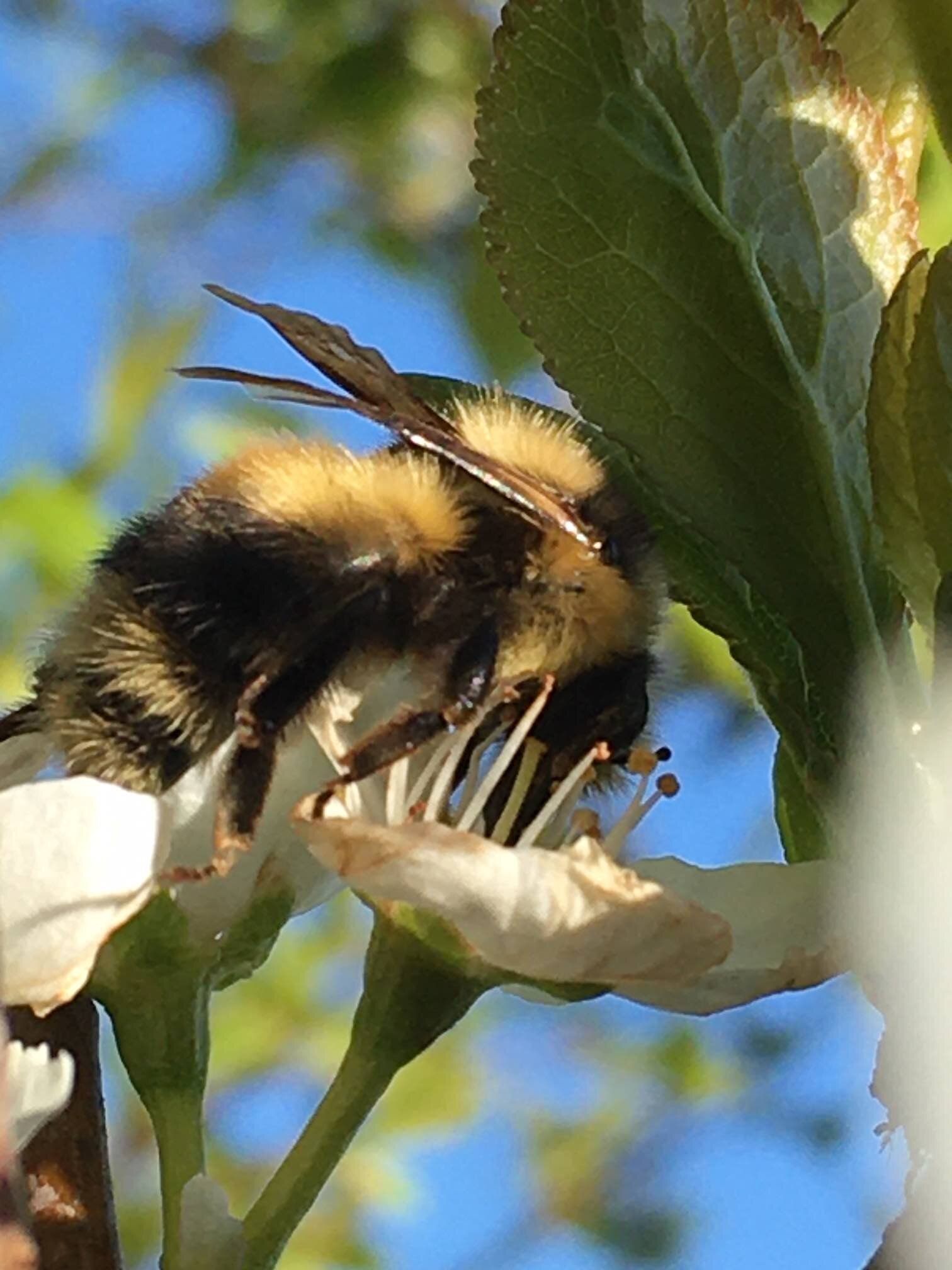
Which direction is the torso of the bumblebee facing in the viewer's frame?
to the viewer's right
